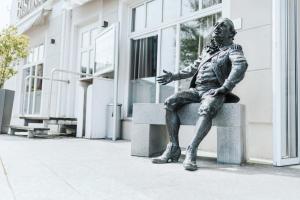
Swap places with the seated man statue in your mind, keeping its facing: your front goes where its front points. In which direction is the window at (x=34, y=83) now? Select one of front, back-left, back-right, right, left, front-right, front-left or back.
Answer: right

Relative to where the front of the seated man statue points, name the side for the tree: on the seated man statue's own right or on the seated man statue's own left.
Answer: on the seated man statue's own right

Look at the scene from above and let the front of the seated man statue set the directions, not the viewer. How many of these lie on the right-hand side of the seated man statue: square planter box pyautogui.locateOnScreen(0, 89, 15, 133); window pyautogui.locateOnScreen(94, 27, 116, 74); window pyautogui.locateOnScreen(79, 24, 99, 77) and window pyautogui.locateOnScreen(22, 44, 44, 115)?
4

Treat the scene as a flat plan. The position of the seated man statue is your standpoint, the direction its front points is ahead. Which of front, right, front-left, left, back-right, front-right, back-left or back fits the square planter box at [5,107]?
right

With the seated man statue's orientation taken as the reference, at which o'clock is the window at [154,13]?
The window is roughly at 4 o'clock from the seated man statue.

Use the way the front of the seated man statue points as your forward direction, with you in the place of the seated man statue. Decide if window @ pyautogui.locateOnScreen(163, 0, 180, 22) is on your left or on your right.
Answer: on your right

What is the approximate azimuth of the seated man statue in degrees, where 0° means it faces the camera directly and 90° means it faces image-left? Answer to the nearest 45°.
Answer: approximately 45°

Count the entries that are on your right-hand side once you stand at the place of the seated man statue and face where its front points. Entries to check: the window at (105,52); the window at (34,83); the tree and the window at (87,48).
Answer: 4

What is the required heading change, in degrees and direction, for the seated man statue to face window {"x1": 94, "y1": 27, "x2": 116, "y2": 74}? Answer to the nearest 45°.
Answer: approximately 90° to its right

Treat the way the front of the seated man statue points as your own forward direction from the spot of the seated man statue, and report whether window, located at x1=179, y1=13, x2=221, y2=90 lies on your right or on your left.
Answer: on your right

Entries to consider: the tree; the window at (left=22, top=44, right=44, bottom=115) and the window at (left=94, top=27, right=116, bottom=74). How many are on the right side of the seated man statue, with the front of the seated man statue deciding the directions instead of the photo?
3

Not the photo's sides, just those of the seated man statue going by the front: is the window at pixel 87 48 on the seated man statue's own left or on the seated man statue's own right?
on the seated man statue's own right

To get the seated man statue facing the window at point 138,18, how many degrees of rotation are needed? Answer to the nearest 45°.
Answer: approximately 90° to its right

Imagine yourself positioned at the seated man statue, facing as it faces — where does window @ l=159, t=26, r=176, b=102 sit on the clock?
The window is roughly at 4 o'clock from the seated man statue.
